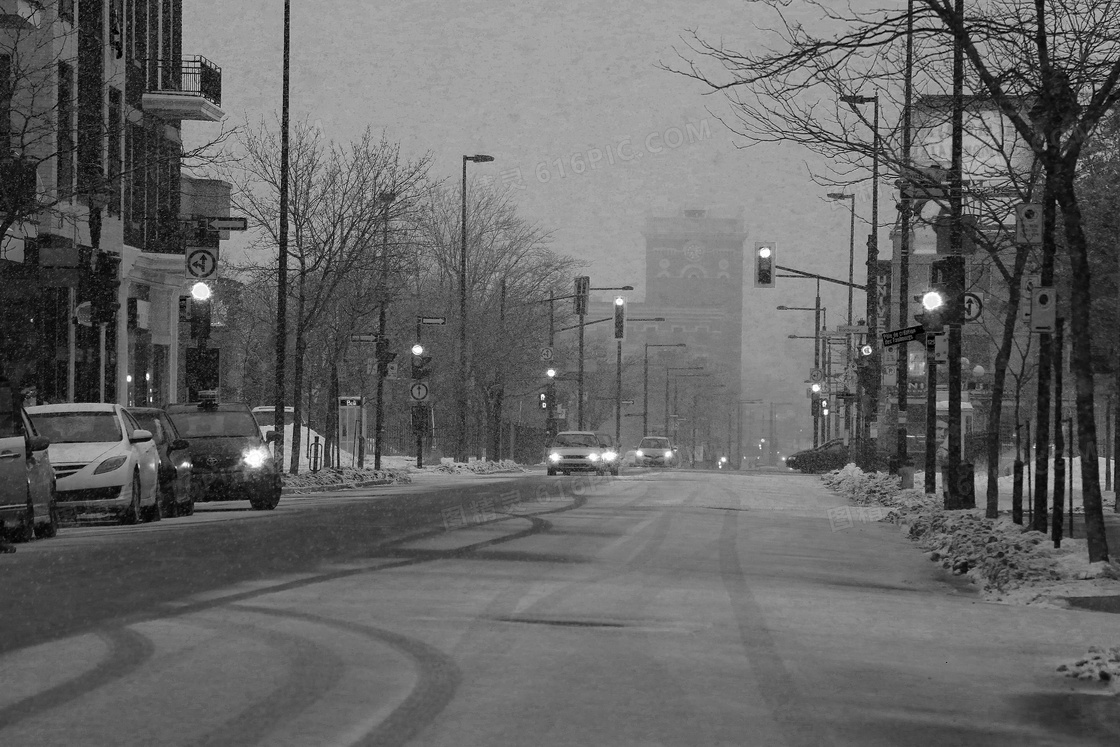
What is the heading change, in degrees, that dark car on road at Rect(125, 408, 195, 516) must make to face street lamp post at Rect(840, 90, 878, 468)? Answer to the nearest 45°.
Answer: approximately 135° to its left

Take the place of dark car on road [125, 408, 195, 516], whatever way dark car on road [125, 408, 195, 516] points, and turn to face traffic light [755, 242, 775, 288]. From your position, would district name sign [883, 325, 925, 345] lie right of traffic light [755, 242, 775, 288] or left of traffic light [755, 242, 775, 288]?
right

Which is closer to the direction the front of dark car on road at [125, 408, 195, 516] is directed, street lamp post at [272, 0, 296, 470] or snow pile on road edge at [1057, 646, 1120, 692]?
the snow pile on road edge

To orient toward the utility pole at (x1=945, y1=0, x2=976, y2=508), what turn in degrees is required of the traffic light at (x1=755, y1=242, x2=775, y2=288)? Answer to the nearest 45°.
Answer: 0° — it already faces it

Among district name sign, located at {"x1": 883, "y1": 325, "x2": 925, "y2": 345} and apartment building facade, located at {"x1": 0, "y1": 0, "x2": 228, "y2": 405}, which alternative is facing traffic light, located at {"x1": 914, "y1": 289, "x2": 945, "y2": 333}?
the apartment building facade

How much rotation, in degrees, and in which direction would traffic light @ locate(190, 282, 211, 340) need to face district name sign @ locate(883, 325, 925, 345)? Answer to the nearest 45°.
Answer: approximately 45° to its left

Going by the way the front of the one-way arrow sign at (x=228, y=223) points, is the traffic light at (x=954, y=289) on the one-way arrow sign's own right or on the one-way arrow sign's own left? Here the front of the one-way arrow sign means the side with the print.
on the one-way arrow sign's own left

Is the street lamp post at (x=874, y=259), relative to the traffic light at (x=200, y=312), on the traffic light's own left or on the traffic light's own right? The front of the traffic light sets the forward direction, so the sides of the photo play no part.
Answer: on the traffic light's own left
